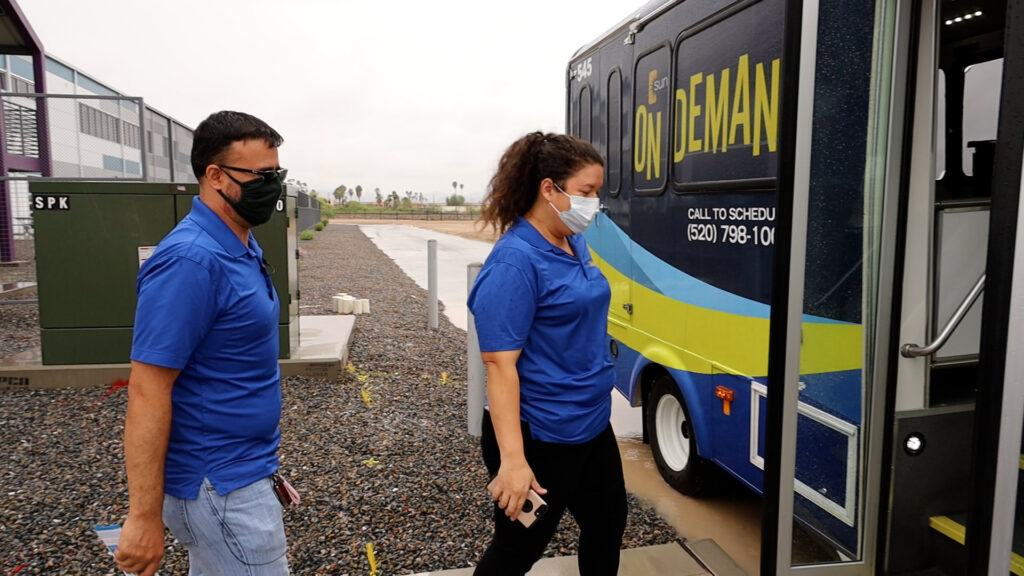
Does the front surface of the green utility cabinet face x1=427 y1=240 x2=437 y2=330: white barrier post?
no

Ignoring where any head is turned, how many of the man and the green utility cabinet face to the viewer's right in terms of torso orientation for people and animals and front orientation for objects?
1

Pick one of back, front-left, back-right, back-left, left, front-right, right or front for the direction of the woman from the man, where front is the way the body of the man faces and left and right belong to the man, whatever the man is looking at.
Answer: front

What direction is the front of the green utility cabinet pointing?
toward the camera

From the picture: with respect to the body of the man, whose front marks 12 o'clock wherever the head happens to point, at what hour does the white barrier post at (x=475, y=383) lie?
The white barrier post is roughly at 10 o'clock from the man.

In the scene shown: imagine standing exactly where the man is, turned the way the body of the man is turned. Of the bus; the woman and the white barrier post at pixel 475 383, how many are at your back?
0

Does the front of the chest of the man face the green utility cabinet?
no

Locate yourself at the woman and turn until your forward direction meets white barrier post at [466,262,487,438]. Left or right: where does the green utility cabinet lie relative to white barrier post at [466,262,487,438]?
left

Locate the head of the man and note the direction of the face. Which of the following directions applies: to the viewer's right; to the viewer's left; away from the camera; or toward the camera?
to the viewer's right

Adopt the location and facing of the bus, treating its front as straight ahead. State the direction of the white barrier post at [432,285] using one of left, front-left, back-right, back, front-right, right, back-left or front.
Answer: back

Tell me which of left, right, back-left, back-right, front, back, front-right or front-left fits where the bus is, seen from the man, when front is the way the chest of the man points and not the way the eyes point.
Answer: front

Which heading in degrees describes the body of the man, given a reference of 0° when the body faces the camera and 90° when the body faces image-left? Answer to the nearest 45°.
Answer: approximately 270°

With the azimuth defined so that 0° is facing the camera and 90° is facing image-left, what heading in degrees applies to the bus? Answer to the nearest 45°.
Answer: approximately 315°

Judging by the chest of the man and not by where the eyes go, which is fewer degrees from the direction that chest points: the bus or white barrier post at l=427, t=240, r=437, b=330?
the bus

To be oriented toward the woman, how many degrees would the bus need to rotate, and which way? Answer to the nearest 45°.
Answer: approximately 90° to its right

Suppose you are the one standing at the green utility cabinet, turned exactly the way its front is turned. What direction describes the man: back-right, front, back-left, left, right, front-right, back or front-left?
front

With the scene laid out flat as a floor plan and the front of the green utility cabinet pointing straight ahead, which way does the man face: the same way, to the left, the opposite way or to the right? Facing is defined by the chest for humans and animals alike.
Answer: to the left
